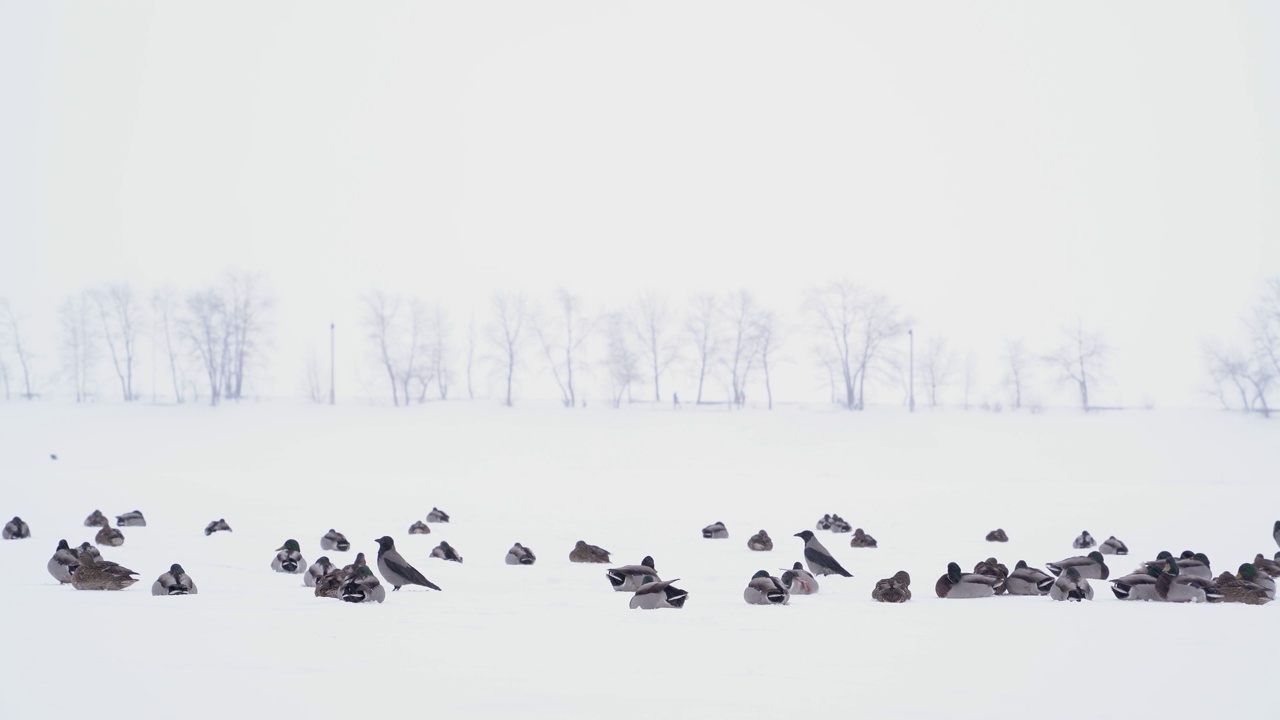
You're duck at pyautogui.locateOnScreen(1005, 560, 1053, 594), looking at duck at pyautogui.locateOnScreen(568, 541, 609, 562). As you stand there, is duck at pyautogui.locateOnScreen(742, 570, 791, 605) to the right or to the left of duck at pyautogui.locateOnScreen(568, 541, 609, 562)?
left

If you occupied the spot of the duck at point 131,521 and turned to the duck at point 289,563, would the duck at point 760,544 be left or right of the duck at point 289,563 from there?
left

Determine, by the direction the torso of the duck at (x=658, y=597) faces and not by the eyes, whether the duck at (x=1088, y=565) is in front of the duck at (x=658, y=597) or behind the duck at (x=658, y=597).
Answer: behind

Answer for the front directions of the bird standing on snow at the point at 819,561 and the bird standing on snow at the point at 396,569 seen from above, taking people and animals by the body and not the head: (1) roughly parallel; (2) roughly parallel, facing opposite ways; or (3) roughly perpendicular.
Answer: roughly parallel

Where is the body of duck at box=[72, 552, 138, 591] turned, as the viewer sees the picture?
to the viewer's left

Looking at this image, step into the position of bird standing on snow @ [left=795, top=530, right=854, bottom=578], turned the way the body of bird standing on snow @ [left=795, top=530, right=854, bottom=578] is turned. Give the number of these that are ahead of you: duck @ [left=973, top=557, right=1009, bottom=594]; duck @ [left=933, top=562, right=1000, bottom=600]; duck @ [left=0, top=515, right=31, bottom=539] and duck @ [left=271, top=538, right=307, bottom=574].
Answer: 2

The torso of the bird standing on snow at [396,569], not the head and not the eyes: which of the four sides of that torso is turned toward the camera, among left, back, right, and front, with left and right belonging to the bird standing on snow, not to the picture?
left

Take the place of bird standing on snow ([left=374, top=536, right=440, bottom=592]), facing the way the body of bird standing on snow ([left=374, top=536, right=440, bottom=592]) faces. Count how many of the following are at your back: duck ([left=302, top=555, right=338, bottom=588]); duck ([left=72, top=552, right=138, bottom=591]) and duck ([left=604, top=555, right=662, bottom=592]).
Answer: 1

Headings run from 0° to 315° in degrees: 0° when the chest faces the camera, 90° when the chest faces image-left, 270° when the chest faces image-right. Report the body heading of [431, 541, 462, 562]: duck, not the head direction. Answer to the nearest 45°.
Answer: approximately 90°

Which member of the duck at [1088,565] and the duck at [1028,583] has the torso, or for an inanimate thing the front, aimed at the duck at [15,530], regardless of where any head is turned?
the duck at [1028,583]

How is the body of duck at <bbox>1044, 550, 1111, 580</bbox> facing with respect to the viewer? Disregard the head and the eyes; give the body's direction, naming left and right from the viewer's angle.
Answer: facing to the right of the viewer

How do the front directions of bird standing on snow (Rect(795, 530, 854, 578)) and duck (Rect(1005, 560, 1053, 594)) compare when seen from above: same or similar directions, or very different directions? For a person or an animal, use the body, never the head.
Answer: same or similar directions
